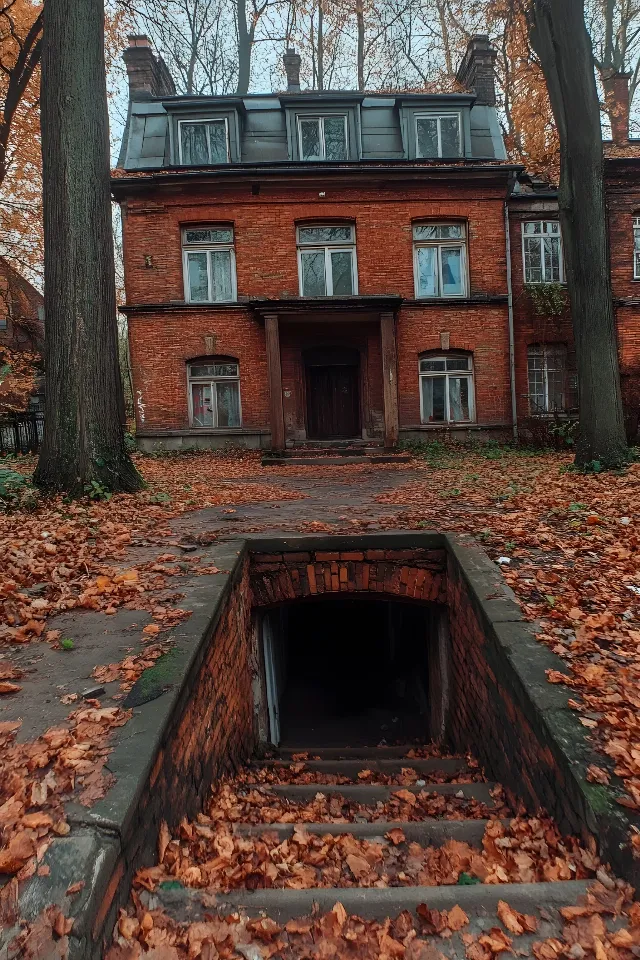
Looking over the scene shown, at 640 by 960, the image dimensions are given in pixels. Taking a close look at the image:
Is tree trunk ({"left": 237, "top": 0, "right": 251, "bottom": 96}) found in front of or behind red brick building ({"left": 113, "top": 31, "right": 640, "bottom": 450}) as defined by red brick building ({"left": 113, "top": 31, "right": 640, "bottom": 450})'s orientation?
behind

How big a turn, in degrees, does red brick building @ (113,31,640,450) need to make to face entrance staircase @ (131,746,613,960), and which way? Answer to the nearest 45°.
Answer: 0° — it already faces it

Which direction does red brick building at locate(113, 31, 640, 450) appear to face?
toward the camera

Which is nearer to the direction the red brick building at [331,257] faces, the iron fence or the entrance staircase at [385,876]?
the entrance staircase

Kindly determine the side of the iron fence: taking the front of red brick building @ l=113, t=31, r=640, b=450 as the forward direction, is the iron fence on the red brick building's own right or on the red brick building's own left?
on the red brick building's own right

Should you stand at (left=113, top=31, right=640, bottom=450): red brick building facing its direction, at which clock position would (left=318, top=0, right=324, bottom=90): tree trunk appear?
The tree trunk is roughly at 6 o'clock from the red brick building.
